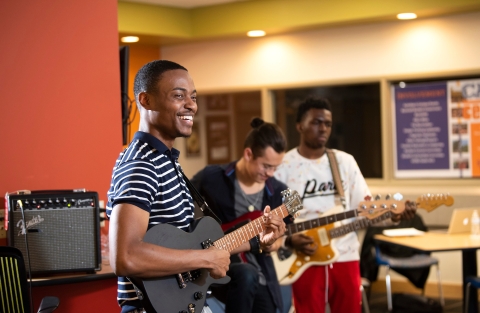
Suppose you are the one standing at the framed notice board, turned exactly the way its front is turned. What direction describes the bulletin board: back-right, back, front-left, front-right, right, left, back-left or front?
front-left

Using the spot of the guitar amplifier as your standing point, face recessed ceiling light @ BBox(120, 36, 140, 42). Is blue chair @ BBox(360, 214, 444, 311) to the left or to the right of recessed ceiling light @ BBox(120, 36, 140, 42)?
right

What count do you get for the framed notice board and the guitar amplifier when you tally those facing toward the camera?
2

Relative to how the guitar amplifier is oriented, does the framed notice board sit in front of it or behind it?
behind

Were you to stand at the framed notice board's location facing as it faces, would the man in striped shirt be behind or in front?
in front

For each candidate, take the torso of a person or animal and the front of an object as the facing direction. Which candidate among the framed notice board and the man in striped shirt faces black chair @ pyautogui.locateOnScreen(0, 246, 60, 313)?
the framed notice board

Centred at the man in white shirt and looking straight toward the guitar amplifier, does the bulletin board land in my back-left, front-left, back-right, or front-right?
back-right

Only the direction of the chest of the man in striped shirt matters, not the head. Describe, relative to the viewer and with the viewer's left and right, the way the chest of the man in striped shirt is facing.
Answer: facing the viewer and to the right of the viewer

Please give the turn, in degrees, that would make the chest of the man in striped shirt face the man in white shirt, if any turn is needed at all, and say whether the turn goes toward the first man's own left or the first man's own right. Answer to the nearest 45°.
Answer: approximately 90° to the first man's own left

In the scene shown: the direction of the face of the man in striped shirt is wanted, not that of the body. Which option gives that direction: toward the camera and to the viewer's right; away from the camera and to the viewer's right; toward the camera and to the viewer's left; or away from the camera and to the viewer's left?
toward the camera and to the viewer's right
